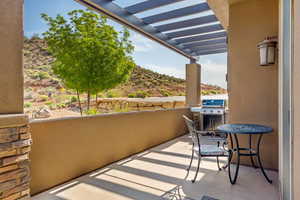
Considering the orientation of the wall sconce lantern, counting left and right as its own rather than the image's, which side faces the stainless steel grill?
right

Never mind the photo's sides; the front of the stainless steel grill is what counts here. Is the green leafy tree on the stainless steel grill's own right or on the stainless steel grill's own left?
on the stainless steel grill's own right

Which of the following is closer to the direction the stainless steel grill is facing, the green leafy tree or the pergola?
the pergola

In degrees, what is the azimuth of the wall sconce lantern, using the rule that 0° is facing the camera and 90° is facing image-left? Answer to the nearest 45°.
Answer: approximately 45°

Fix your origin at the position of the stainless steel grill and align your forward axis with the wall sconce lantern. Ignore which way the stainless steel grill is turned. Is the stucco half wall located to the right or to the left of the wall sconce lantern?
right

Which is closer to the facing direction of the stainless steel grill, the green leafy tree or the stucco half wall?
the stucco half wall

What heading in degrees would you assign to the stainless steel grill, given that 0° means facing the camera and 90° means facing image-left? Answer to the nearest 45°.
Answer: approximately 0°

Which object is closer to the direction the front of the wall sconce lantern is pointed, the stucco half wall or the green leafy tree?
the stucco half wall
